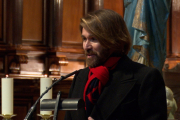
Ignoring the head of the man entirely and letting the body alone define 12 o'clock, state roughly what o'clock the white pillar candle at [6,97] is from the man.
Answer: The white pillar candle is roughly at 2 o'clock from the man.

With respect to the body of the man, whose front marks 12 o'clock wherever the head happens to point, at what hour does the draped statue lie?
The draped statue is roughly at 5 o'clock from the man.

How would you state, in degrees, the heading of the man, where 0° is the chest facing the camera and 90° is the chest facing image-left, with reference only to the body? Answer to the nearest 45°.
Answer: approximately 45°

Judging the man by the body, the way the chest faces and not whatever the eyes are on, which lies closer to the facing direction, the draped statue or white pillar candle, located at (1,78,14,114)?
the white pillar candle
